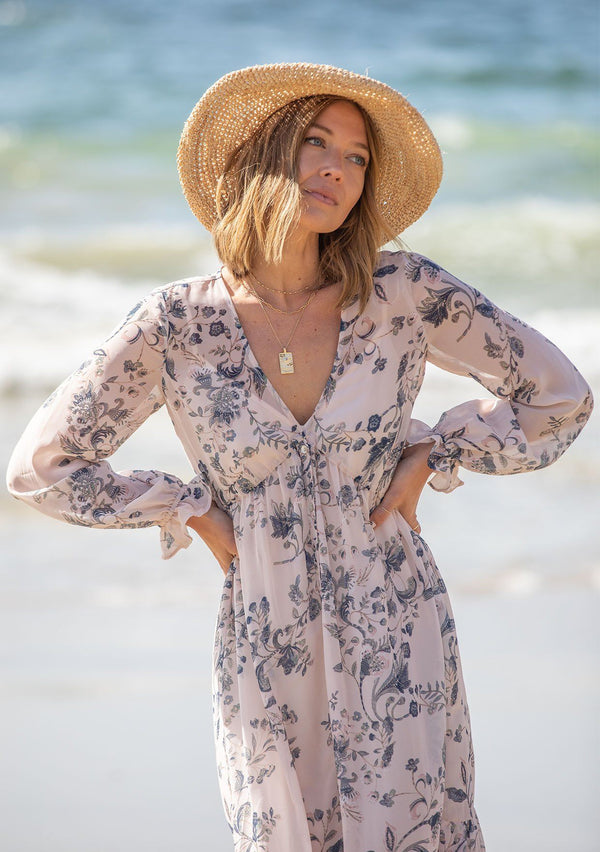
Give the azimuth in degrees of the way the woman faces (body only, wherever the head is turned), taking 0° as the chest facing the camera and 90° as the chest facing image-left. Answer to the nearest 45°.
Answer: approximately 0°

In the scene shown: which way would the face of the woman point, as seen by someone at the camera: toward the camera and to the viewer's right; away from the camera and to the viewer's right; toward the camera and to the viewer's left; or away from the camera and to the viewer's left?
toward the camera and to the viewer's right
